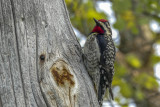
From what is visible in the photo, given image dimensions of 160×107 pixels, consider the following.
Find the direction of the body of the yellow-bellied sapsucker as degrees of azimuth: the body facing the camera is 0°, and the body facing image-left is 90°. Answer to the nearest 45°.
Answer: approximately 90°
